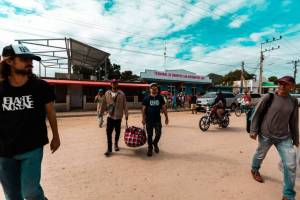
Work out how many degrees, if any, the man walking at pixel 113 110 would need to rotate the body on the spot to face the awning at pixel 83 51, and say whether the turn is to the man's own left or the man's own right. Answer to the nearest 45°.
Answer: approximately 180°

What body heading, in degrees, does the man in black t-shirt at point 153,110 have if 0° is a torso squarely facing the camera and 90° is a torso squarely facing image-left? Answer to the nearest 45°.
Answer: approximately 0°

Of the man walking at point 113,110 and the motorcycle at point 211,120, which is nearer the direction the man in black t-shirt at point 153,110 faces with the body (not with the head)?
the man walking

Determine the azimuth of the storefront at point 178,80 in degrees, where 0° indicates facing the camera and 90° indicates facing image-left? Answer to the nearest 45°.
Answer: approximately 0°

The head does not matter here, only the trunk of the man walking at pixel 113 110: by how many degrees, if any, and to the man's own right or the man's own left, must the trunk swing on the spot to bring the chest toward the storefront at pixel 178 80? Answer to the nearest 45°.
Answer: approximately 180°

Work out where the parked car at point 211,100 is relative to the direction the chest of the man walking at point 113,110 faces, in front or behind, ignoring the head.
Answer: behind

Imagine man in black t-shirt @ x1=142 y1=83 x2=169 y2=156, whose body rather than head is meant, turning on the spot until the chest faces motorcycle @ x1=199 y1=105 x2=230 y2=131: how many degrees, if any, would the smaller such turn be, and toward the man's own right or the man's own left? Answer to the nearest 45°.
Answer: approximately 135° to the man's own left

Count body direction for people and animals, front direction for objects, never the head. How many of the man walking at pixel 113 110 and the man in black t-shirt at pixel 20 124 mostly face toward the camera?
2
